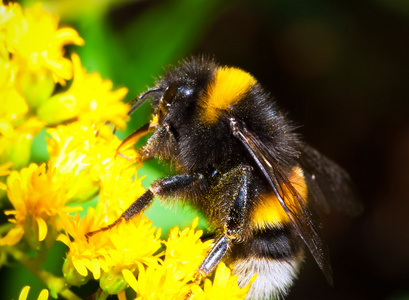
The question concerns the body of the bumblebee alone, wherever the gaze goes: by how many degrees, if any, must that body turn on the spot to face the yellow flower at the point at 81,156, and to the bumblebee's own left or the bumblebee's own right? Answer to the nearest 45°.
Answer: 0° — it already faces it

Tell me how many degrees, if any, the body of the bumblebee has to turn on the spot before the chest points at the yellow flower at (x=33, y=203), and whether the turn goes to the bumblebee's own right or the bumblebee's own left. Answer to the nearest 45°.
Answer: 0° — it already faces it

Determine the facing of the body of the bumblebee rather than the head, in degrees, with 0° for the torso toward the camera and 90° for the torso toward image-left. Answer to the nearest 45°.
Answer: approximately 90°

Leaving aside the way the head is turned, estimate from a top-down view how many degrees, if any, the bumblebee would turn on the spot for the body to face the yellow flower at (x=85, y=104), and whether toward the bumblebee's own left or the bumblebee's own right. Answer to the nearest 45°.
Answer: approximately 45° to the bumblebee's own right
